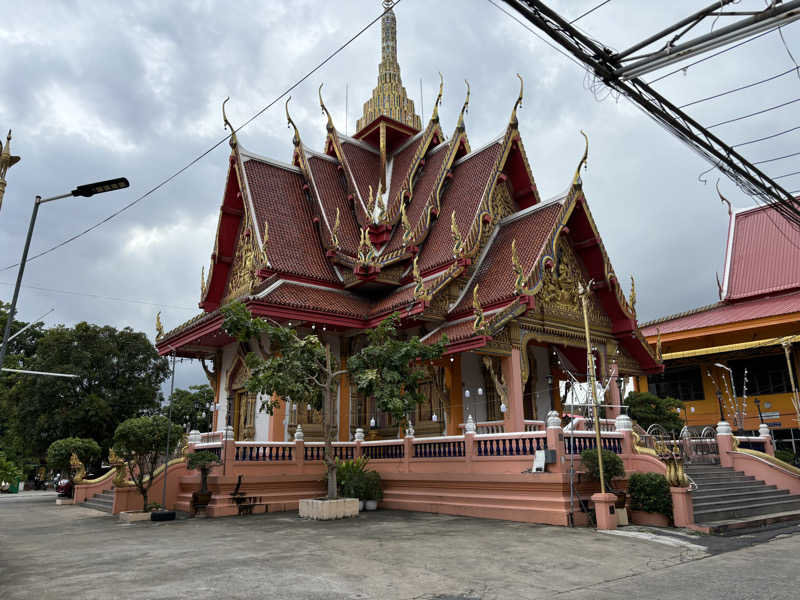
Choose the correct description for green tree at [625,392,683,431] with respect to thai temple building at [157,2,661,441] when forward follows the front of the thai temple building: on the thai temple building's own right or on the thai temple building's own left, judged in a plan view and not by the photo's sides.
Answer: on the thai temple building's own left

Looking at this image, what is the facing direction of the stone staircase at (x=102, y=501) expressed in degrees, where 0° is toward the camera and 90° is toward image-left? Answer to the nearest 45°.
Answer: approximately 45°

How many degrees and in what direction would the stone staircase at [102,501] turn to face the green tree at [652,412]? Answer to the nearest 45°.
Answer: approximately 135° to its left

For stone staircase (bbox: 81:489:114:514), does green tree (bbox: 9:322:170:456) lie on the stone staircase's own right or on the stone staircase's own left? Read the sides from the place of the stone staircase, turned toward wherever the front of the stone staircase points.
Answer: on the stone staircase's own right

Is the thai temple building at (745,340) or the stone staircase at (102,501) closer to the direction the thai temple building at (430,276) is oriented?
the thai temple building

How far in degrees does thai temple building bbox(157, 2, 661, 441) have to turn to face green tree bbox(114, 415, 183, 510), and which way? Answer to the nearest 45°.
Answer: approximately 90° to its right

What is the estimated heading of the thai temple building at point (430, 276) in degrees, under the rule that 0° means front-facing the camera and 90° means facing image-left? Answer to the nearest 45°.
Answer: approximately 315°
